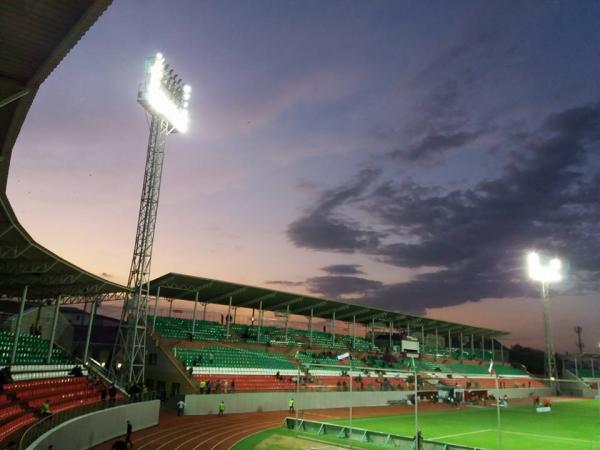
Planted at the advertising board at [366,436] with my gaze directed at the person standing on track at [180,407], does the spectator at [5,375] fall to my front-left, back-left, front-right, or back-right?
front-left

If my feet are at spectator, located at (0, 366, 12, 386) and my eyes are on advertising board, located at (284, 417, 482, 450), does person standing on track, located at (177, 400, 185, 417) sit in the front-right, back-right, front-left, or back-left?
front-left

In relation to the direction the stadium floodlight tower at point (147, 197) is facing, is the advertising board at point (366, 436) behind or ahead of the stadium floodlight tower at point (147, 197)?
ahead

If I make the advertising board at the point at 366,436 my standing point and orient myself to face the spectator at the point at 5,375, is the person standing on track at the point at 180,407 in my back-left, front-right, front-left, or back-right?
front-right

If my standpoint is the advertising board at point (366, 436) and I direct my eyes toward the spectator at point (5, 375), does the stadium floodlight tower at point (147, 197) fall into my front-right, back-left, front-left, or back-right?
front-right
